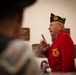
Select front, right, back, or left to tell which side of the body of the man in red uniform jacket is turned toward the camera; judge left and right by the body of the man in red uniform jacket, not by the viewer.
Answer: left

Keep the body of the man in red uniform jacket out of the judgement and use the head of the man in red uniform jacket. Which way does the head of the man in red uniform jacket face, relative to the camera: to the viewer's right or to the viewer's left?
to the viewer's left

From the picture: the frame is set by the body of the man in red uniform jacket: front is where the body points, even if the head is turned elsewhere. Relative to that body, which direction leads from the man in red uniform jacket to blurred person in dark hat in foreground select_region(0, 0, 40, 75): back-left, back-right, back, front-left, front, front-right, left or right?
left
